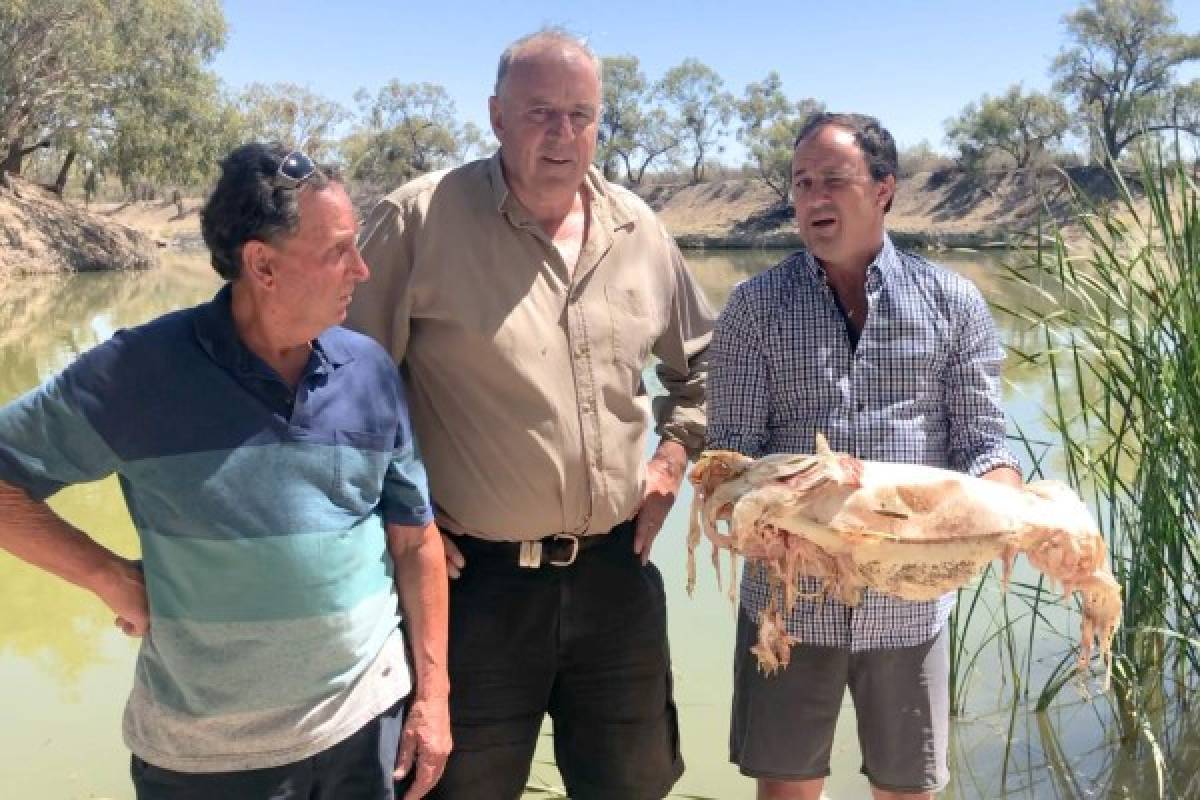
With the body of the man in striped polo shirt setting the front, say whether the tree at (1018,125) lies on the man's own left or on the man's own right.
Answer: on the man's own left

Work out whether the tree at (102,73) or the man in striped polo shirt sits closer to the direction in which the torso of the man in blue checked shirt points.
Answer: the man in striped polo shirt

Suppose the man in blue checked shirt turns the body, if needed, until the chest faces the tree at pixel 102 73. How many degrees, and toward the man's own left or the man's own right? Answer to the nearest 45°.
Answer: approximately 135° to the man's own right

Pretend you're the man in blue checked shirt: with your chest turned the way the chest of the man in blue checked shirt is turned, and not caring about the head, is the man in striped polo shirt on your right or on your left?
on your right

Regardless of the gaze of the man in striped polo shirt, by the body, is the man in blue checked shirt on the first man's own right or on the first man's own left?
on the first man's own left

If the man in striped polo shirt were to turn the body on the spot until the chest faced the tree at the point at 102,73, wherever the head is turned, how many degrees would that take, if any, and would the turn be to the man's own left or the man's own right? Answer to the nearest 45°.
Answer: approximately 135° to the man's own left

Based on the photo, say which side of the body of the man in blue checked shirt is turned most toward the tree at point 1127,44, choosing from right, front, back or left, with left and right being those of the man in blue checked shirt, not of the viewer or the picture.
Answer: back

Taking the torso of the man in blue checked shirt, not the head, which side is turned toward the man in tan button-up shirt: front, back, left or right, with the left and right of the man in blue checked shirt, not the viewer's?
right

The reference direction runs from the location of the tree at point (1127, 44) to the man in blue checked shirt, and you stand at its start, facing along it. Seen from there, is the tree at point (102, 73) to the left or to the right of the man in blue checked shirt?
right

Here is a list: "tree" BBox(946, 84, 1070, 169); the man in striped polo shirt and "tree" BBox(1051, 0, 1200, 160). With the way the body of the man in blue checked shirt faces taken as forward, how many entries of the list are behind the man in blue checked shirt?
2

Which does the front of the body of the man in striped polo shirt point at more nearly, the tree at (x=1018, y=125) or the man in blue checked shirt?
the man in blue checked shirt
